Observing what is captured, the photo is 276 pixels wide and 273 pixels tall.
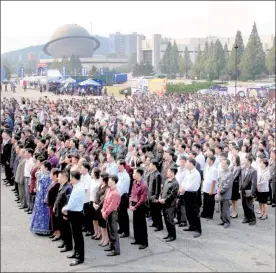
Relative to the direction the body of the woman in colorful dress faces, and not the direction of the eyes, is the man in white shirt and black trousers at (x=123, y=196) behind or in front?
behind

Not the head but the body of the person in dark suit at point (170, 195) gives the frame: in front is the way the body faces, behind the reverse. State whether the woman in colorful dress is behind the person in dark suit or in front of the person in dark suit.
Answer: in front

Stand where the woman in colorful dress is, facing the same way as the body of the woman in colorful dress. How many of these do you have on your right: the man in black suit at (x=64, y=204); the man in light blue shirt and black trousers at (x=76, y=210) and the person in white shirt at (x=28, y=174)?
1

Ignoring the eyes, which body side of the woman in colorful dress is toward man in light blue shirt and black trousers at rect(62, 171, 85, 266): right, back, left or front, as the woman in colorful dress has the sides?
left

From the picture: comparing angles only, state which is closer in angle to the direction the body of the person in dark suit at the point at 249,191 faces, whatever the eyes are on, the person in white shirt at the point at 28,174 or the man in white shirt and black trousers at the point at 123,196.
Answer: the man in white shirt and black trousers

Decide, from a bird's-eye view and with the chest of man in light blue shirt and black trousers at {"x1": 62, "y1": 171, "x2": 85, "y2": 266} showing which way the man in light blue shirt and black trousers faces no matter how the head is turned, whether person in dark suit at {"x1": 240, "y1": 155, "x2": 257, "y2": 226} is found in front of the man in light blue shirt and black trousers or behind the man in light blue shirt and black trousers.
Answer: behind
